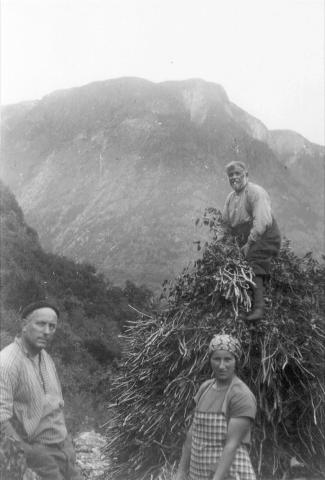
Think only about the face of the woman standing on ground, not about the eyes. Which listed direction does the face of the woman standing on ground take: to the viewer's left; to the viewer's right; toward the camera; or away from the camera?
toward the camera

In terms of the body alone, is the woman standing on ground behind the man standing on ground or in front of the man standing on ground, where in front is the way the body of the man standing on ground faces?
in front

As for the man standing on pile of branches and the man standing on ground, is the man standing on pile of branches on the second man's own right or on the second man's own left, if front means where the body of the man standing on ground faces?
on the second man's own left

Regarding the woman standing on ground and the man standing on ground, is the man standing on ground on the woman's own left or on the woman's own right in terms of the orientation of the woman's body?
on the woman's own right

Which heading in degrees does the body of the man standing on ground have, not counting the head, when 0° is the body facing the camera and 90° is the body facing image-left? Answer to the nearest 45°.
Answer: approximately 315°

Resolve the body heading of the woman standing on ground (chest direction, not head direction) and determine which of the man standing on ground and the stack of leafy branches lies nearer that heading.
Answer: the man standing on ground

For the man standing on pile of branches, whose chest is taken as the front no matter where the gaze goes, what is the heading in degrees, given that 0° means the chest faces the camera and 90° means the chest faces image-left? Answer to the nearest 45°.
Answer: approximately 45°

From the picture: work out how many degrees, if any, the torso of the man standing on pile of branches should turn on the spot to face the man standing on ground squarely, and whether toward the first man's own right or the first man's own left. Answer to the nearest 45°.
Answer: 0° — they already face them

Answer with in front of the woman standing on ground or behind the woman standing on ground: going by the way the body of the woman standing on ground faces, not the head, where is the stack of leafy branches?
behind

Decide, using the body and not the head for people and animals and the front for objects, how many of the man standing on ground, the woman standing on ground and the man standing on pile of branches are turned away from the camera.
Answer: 0

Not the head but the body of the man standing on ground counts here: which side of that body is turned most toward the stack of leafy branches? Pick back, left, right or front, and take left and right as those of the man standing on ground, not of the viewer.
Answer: left

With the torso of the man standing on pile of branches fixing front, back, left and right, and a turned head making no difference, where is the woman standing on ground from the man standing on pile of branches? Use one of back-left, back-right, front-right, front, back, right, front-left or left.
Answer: front-left

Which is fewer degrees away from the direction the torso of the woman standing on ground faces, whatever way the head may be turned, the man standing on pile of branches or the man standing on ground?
the man standing on ground

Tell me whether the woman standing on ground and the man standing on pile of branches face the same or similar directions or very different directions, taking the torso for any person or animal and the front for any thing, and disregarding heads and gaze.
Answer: same or similar directions
